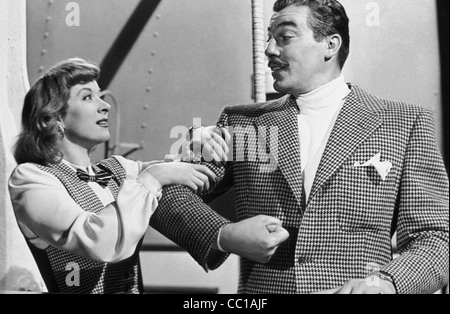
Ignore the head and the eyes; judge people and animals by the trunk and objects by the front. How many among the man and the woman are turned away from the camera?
0

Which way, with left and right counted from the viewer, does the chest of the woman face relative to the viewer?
facing the viewer and to the right of the viewer

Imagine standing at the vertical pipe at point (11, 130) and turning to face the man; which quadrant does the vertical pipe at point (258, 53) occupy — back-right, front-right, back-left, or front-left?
front-left

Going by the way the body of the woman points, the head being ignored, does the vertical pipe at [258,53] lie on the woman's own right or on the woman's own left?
on the woman's own left

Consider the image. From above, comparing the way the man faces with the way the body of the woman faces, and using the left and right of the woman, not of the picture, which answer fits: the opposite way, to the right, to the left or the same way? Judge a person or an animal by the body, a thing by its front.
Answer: to the right

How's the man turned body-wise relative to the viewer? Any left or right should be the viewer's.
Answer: facing the viewer and to the left of the viewer

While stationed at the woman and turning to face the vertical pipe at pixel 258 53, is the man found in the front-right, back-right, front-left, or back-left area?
front-right
